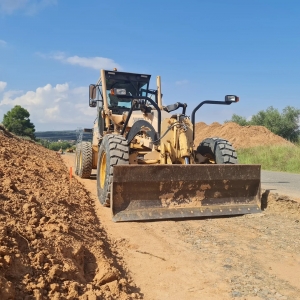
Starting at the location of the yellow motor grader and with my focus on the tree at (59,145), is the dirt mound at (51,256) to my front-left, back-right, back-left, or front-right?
back-left

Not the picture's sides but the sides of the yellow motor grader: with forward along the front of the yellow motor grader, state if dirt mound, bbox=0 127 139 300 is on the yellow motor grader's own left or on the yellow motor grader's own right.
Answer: on the yellow motor grader's own right

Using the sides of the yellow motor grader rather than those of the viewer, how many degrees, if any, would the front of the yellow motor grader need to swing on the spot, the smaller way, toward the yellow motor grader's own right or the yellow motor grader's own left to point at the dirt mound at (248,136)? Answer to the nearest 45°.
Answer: approximately 135° to the yellow motor grader's own left

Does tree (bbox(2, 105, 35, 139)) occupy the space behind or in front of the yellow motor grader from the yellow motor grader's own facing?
behind

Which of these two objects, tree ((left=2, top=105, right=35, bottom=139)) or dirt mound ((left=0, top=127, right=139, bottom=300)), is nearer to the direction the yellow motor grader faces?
the dirt mound

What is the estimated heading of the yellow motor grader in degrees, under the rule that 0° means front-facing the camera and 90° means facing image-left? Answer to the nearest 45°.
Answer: approximately 315°
